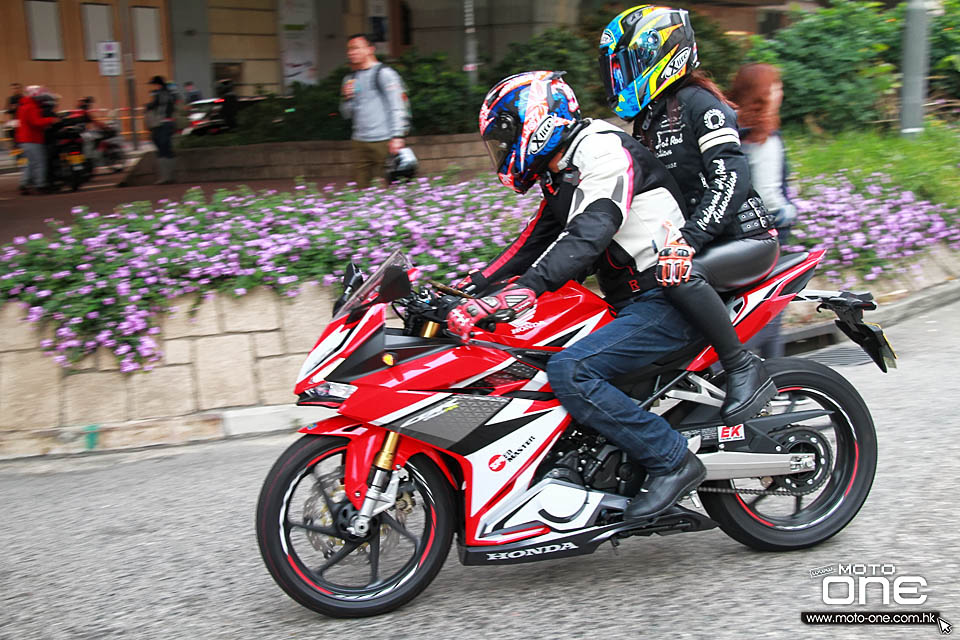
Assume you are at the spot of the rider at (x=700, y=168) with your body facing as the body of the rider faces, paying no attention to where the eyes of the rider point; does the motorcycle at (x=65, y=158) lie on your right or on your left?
on your right

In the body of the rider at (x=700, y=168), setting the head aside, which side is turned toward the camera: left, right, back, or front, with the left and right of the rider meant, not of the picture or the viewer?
left

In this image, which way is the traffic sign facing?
toward the camera

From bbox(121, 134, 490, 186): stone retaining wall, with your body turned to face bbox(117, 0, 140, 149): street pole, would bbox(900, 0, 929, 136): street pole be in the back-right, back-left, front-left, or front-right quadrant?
back-right

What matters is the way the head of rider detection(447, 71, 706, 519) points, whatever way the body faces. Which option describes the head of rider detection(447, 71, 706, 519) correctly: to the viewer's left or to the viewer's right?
to the viewer's left

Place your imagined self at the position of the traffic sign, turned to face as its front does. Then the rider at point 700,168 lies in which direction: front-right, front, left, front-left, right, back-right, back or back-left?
front

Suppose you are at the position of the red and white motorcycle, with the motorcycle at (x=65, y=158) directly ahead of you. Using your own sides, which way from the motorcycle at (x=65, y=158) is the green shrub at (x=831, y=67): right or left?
right

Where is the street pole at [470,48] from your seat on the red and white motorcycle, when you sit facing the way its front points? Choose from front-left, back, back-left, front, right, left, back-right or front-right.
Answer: right

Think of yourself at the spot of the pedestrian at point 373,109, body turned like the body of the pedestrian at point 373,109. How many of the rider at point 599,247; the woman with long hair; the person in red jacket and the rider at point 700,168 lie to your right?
1

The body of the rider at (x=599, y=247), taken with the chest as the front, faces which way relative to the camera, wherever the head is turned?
to the viewer's left
